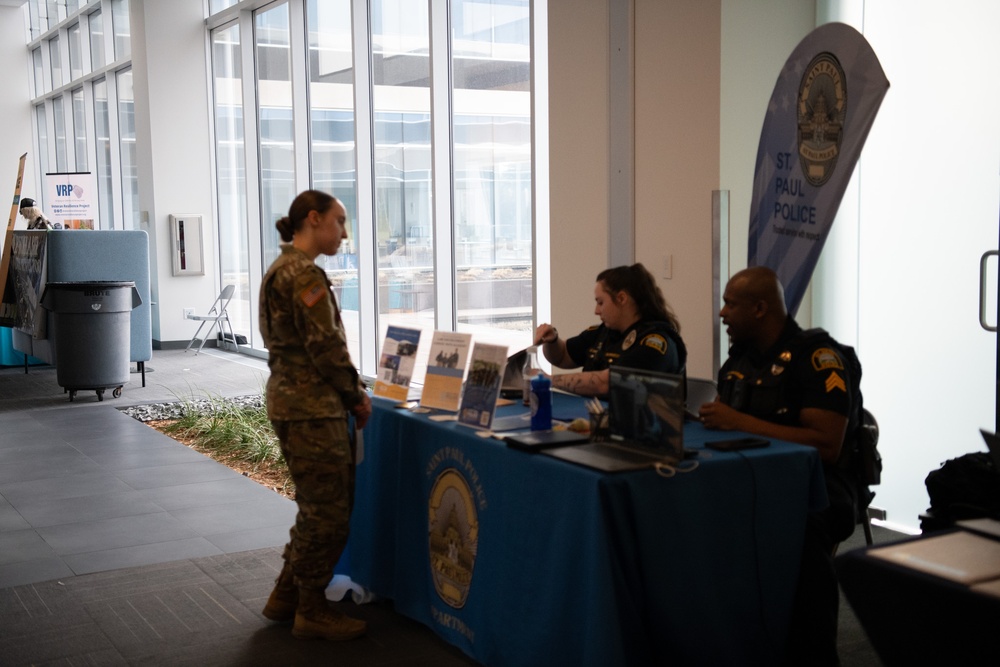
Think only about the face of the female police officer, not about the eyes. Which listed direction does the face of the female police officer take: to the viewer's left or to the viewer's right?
to the viewer's left

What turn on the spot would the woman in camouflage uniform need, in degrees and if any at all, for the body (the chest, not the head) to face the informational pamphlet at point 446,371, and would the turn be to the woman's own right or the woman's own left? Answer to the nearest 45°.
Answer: approximately 45° to the woman's own left

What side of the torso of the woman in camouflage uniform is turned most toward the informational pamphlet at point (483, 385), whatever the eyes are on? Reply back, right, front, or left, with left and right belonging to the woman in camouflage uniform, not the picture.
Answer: front

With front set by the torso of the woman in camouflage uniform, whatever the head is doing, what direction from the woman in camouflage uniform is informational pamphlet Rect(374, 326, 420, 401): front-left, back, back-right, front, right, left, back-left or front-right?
front-left

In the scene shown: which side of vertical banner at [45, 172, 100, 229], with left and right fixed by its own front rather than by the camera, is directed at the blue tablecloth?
front

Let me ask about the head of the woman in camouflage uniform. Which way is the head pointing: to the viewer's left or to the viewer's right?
to the viewer's right

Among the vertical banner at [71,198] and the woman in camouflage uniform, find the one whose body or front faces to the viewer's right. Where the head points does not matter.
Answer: the woman in camouflage uniform

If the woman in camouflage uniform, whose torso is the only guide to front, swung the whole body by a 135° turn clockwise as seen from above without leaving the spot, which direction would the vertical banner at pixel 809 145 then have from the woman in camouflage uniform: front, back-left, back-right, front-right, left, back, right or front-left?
back-left

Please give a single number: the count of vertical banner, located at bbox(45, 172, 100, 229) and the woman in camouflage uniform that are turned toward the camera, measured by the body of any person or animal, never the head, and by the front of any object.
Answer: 1

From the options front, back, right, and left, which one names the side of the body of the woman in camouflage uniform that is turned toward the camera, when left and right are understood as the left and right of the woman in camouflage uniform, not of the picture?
right

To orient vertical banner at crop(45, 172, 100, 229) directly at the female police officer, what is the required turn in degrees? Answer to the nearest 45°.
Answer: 0° — it already faces them

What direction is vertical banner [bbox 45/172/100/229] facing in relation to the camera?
toward the camera

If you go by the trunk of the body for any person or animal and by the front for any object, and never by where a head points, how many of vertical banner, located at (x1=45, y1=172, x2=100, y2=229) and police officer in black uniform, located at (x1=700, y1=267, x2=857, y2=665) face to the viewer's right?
0

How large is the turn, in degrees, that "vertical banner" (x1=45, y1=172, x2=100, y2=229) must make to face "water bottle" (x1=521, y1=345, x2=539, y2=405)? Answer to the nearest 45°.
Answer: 0° — it already faces it

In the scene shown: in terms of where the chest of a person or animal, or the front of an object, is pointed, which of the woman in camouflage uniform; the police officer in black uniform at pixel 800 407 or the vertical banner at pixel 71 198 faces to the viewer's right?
the woman in camouflage uniform

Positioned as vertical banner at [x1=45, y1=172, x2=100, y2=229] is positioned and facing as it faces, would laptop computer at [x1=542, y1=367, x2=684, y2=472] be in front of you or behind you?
in front

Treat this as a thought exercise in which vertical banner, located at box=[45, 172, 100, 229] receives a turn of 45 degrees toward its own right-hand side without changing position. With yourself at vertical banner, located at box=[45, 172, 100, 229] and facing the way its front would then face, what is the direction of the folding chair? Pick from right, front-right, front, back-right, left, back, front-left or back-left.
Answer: left
